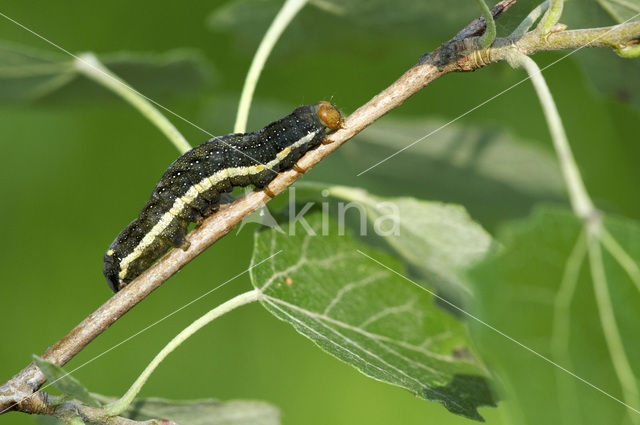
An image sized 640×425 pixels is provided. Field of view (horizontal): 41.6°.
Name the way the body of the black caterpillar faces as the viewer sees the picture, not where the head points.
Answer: to the viewer's right
